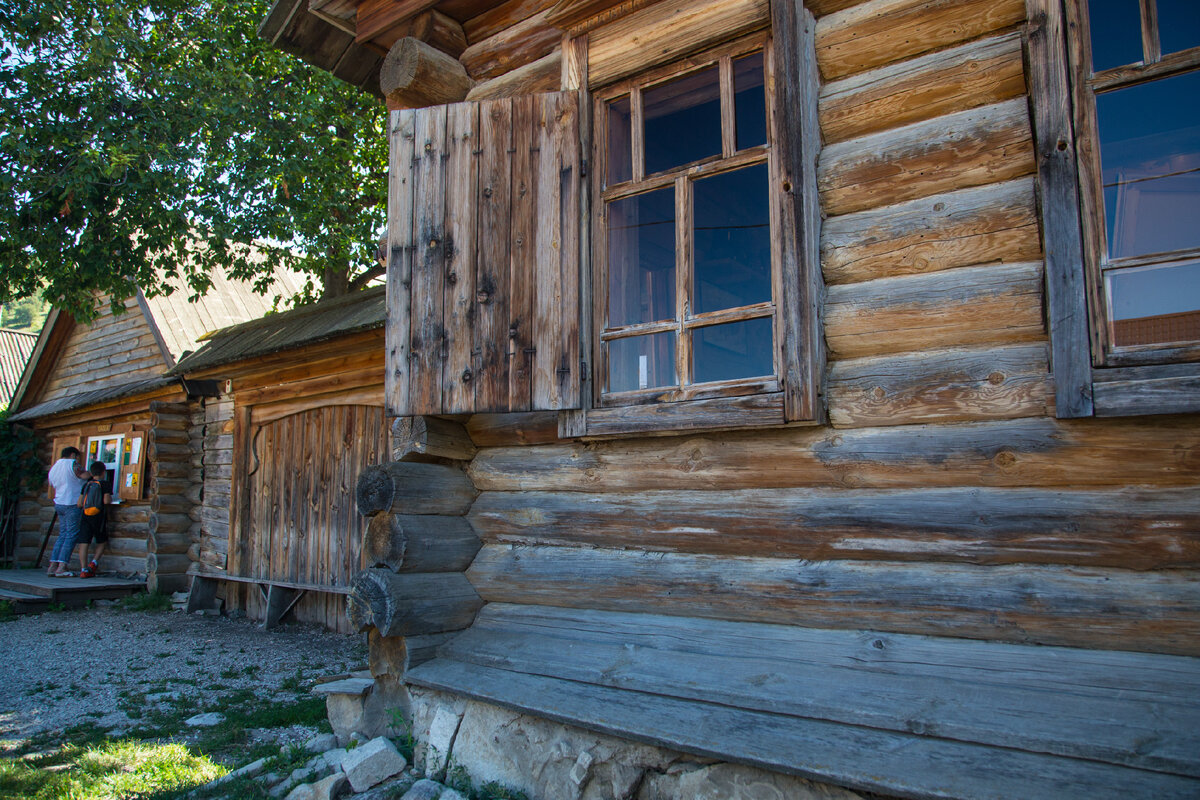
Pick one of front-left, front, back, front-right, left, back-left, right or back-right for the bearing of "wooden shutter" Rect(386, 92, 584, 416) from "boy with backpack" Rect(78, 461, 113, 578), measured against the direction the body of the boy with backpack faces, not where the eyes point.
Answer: back-right

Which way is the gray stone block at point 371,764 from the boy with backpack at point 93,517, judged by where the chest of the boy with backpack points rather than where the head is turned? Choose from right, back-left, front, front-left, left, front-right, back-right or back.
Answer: back-right

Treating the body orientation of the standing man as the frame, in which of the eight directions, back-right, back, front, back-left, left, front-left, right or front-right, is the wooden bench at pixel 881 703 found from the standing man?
back-right

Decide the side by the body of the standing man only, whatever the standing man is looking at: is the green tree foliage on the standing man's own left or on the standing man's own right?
on the standing man's own right

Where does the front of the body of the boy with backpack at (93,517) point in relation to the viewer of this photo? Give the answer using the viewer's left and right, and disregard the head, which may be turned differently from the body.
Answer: facing away from the viewer and to the right of the viewer

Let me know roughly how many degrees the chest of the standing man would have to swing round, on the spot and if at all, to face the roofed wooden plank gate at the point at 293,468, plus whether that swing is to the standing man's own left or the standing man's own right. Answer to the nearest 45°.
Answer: approximately 135° to the standing man's own right

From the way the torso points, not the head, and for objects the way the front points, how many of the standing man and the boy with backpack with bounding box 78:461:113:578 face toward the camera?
0

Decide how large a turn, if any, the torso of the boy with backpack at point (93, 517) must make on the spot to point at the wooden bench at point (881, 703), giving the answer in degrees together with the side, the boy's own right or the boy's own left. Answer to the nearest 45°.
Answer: approximately 135° to the boy's own right

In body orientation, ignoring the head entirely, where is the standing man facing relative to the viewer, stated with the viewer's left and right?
facing away from the viewer and to the right of the viewer
